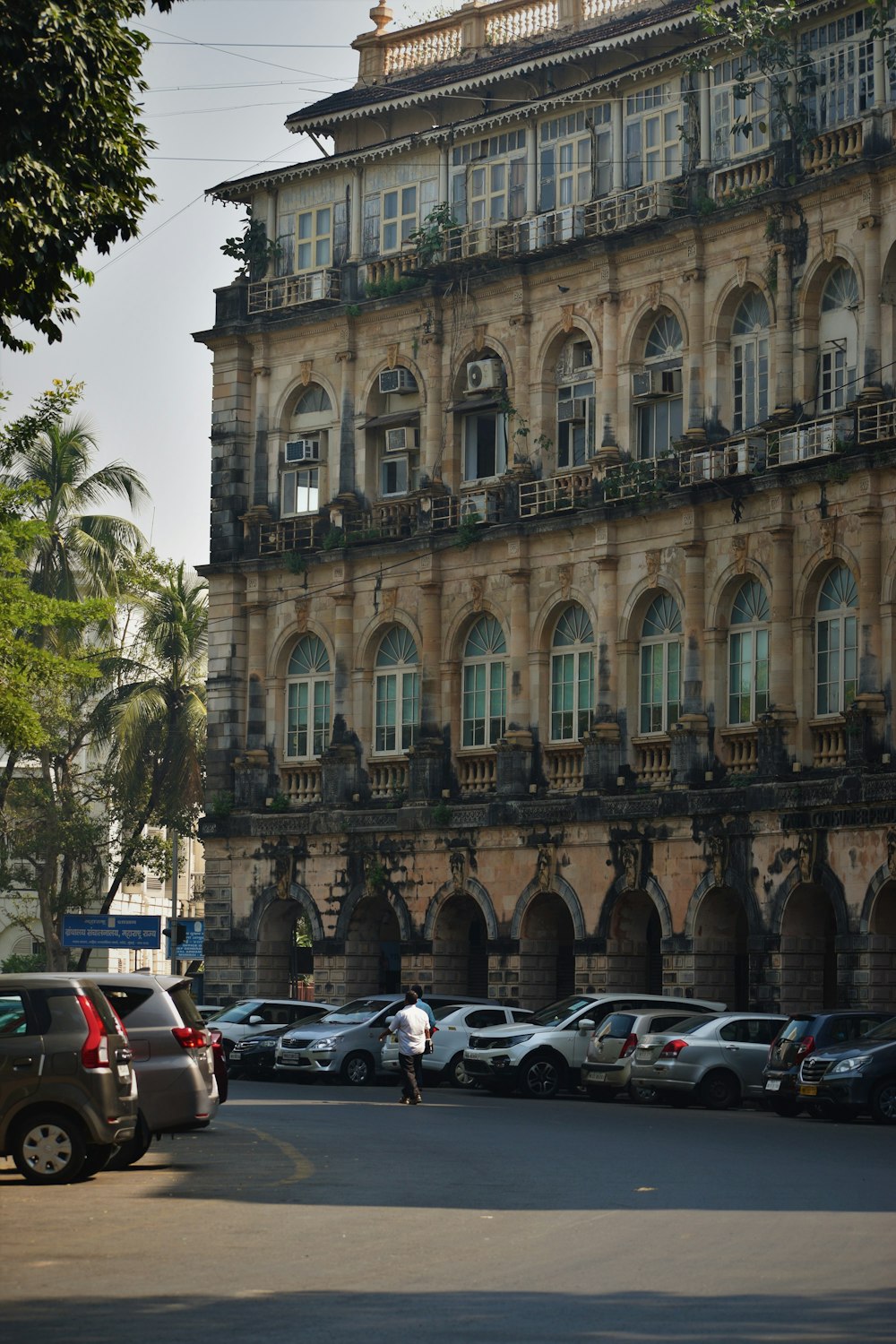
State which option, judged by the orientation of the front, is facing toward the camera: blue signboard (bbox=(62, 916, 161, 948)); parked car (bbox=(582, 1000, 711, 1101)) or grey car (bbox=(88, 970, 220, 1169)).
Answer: the blue signboard

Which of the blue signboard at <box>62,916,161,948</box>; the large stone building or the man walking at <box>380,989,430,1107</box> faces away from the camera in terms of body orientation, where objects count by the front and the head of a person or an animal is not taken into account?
the man walking

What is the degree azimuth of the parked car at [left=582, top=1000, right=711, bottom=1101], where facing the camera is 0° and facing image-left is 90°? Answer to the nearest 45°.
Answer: approximately 225°

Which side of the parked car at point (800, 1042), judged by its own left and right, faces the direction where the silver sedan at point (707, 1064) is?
left

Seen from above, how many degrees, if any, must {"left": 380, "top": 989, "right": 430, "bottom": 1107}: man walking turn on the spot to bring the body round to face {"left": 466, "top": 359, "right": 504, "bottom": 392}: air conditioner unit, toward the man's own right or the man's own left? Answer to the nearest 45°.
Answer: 0° — they already face it

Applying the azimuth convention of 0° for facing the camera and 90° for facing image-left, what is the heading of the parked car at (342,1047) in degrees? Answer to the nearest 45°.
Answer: approximately 45°

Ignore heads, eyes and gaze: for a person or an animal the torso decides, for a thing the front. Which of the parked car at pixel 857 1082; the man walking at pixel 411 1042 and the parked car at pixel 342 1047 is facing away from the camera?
the man walking

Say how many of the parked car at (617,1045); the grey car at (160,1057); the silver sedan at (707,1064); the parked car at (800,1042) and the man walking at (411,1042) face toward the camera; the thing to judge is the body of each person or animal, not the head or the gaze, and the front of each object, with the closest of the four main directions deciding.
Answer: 0

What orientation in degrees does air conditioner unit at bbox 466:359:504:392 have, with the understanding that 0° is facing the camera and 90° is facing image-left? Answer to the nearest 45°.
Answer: approximately 45°

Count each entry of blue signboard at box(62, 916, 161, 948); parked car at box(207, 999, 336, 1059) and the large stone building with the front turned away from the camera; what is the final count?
0

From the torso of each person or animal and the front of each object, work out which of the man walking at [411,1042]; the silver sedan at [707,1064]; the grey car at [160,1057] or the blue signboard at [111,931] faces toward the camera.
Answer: the blue signboard

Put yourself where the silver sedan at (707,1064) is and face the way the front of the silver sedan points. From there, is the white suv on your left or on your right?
on your left

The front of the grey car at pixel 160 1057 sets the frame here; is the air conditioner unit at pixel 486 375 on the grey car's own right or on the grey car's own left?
on the grey car's own right

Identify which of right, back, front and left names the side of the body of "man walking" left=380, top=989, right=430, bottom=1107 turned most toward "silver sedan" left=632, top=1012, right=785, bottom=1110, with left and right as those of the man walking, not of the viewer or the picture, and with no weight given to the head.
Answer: right

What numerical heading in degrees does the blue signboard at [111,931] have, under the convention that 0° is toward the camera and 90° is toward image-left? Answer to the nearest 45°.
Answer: approximately 0°

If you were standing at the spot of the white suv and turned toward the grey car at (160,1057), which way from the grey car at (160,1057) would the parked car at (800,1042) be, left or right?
left

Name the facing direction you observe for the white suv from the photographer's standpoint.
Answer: facing the viewer and to the left of the viewer

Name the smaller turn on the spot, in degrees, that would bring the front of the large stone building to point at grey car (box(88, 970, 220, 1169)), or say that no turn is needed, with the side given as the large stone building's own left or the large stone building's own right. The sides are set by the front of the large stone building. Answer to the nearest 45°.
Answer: approximately 45° to the large stone building's own left

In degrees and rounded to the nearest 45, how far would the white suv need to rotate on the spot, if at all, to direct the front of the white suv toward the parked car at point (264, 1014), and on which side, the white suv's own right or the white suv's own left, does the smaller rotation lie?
approximately 90° to the white suv's own right

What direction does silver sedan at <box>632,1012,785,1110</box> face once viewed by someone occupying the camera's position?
facing away from the viewer and to the right of the viewer

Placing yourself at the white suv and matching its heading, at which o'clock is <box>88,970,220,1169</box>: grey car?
The grey car is roughly at 11 o'clock from the white suv.
